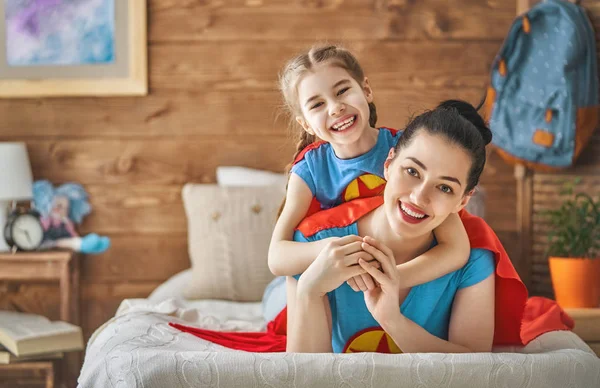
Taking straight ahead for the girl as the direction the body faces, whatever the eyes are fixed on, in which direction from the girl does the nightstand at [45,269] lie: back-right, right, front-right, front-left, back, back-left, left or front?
back-right

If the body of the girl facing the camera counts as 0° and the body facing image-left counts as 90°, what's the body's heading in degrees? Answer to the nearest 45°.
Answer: approximately 0°

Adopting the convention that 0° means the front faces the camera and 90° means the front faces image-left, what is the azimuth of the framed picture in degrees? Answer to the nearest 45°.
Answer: approximately 0°

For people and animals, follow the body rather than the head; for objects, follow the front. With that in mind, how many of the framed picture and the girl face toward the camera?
2

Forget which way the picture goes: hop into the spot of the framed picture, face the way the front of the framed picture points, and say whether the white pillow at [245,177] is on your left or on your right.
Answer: on your left

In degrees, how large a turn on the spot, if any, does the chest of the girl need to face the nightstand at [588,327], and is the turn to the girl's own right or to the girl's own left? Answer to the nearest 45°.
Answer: approximately 135° to the girl's own left

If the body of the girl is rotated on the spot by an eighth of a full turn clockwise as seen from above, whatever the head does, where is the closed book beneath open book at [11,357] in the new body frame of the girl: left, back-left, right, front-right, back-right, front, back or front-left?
right

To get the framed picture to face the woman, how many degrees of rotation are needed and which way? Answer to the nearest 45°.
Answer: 0° — it already faces them
